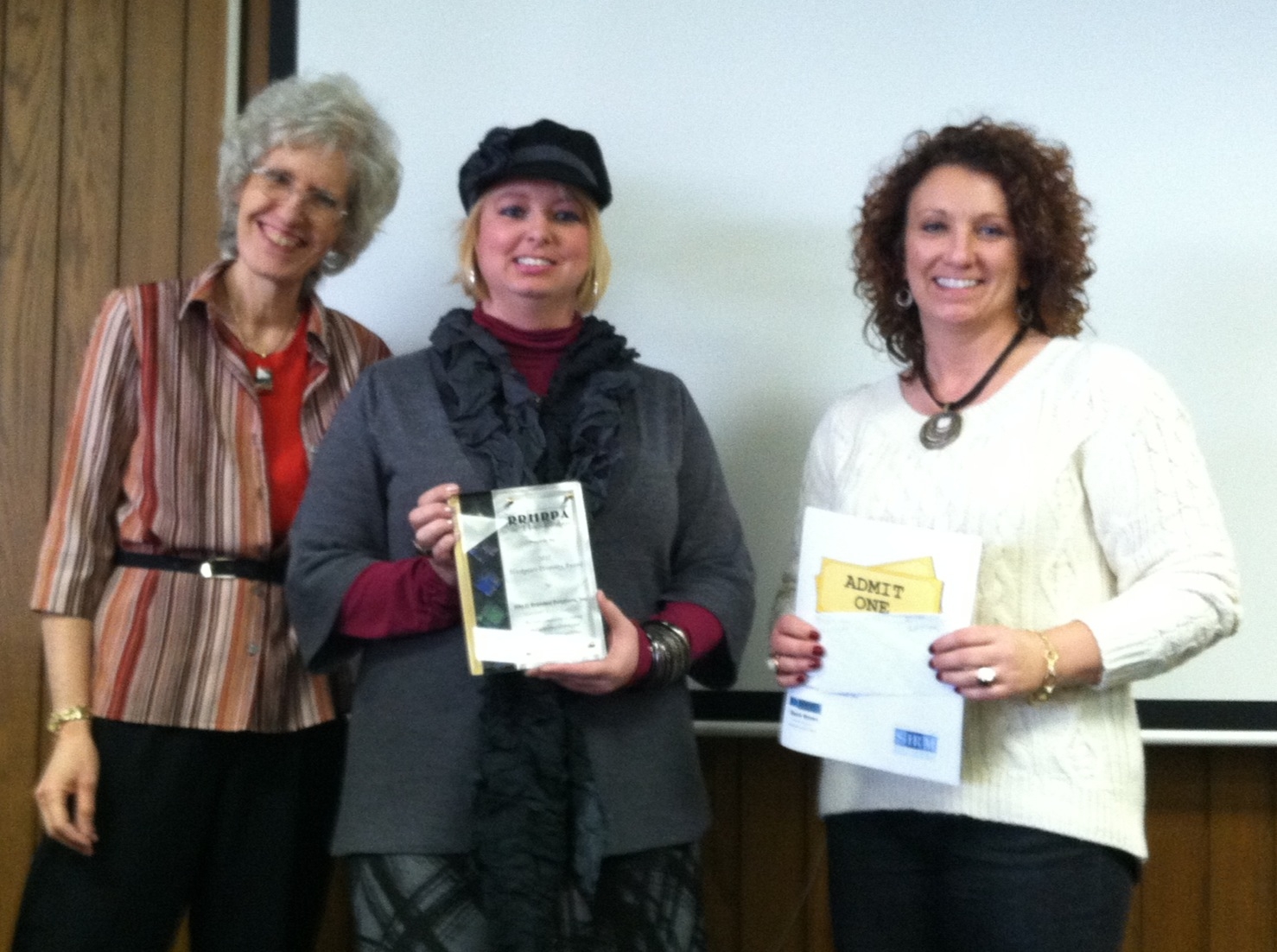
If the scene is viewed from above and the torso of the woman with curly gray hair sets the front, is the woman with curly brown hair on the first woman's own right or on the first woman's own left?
on the first woman's own left

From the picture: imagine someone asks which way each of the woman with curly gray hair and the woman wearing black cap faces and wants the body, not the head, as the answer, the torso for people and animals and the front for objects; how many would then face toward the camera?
2

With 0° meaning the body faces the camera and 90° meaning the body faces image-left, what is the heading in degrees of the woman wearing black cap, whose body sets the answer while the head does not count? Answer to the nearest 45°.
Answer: approximately 0°

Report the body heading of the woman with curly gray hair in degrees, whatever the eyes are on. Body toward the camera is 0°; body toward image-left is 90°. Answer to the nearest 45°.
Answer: approximately 0°
